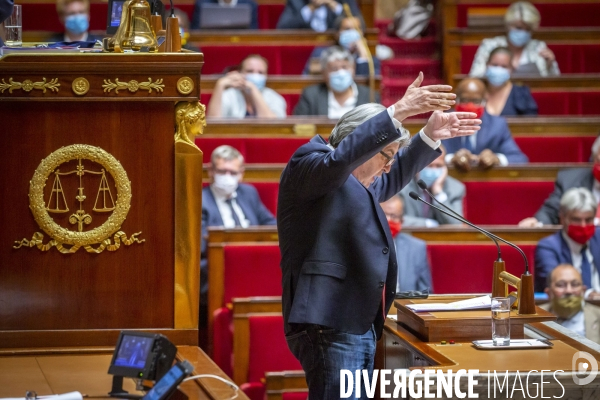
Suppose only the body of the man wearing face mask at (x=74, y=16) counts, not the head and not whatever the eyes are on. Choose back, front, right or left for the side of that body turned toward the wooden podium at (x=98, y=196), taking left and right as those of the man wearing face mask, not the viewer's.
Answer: front

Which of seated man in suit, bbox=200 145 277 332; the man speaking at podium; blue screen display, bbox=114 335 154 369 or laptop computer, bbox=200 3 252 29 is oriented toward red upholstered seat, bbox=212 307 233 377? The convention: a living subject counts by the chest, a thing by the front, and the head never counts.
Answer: the seated man in suit

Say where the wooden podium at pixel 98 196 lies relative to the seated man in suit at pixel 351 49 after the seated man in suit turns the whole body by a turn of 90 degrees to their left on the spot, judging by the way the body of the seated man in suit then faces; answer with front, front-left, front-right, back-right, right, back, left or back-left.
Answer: right

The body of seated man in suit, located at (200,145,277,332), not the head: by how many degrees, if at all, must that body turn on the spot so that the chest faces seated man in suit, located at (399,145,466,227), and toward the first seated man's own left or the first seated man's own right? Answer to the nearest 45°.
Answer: approximately 90° to the first seated man's own left

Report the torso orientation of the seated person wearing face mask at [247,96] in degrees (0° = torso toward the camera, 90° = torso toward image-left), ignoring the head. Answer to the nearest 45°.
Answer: approximately 0°

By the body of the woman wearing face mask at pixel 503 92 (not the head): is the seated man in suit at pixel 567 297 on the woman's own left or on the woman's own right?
on the woman's own left

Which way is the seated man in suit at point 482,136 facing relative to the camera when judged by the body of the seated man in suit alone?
toward the camera

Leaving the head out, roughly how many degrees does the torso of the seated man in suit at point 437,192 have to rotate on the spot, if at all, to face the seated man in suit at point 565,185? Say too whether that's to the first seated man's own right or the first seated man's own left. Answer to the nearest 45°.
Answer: approximately 90° to the first seated man's own left
